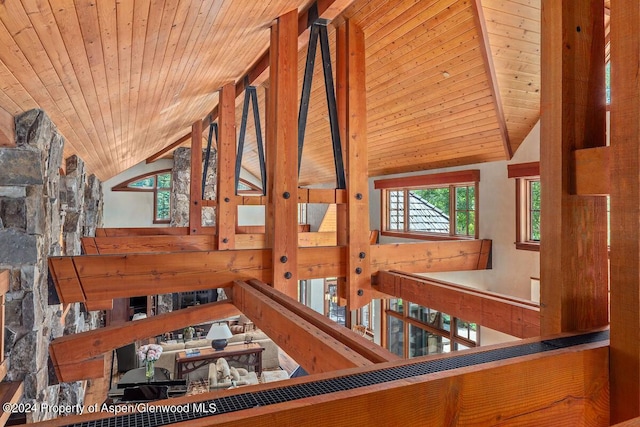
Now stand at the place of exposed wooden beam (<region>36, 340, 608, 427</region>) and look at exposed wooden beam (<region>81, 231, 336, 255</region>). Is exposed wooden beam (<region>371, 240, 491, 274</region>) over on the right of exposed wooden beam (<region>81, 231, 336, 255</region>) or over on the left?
right

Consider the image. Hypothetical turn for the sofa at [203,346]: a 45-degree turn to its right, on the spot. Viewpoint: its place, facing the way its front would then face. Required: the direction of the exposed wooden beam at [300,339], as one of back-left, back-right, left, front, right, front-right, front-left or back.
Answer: back-right

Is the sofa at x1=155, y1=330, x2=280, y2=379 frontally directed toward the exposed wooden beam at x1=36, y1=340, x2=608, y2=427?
yes

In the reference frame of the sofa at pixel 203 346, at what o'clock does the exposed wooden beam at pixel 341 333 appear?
The exposed wooden beam is roughly at 12 o'clock from the sofa.

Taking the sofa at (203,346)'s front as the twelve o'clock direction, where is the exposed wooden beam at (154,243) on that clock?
The exposed wooden beam is roughly at 12 o'clock from the sofa.

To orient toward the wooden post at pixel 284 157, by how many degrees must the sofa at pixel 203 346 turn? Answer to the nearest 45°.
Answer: approximately 180°

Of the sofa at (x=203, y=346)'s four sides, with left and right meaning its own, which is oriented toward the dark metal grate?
back
